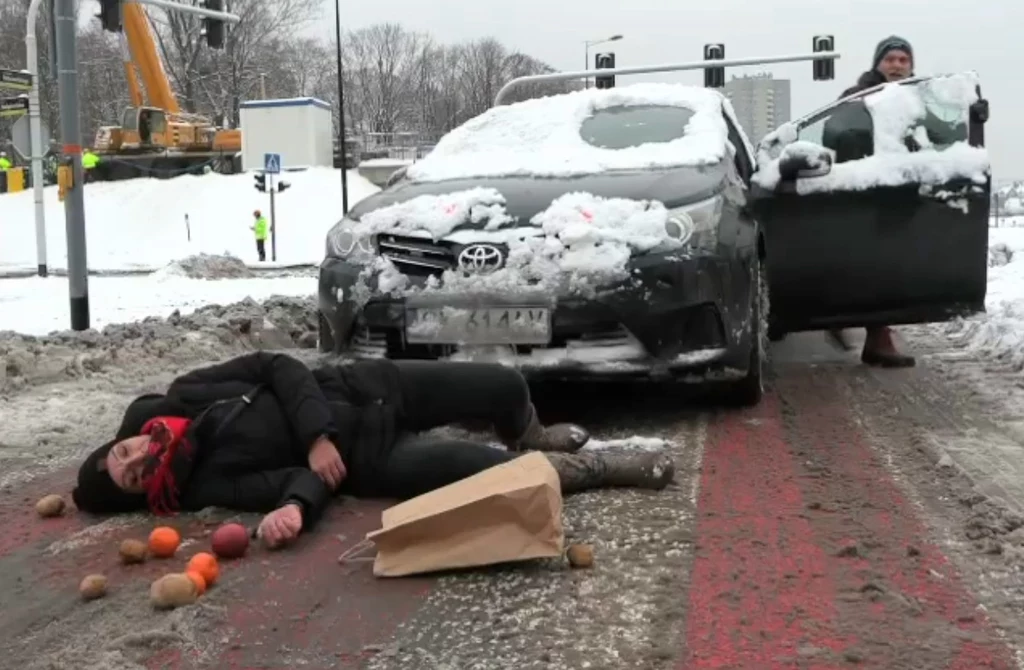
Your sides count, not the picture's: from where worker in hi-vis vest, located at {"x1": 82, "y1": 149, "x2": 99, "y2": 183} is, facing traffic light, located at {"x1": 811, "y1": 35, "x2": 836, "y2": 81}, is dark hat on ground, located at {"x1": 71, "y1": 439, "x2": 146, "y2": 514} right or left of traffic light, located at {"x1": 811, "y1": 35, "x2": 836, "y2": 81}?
right

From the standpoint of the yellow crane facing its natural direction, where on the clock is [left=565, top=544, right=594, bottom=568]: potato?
The potato is roughly at 9 o'clock from the yellow crane.

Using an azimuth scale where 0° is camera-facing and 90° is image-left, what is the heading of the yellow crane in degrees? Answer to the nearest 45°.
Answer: approximately 90°

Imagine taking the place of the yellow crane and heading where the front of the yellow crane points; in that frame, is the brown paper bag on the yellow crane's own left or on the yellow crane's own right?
on the yellow crane's own left

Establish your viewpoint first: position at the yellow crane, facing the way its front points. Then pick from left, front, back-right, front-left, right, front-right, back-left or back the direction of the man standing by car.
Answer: left

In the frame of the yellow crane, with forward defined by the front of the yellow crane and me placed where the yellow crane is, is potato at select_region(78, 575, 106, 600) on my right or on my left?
on my left

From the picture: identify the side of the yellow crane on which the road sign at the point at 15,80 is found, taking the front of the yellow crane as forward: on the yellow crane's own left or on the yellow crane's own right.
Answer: on the yellow crane's own left

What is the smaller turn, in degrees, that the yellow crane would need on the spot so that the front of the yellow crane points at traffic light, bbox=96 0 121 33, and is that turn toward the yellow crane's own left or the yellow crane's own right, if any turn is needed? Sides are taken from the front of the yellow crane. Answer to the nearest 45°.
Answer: approximately 90° to the yellow crane's own left

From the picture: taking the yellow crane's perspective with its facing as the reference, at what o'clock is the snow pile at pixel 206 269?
The snow pile is roughly at 9 o'clock from the yellow crane.

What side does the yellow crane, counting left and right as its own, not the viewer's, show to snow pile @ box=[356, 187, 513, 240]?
left

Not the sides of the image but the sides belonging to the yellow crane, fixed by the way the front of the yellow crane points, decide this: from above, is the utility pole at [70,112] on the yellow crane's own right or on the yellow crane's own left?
on the yellow crane's own left

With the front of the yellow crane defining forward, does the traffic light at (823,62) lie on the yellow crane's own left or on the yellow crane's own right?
on the yellow crane's own left

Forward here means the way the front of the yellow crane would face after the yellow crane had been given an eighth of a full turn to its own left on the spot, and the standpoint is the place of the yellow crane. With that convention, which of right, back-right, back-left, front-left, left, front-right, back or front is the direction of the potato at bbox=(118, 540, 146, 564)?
front-left

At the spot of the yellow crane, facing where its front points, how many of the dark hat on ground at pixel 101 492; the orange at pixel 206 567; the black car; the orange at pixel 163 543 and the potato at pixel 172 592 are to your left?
5

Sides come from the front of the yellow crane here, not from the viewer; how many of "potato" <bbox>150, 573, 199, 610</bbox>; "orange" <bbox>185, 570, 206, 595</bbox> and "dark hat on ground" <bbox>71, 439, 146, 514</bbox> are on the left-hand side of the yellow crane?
3

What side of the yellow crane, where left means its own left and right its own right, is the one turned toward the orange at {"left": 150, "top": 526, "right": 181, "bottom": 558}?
left

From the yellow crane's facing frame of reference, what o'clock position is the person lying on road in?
The person lying on road is roughly at 9 o'clock from the yellow crane.
